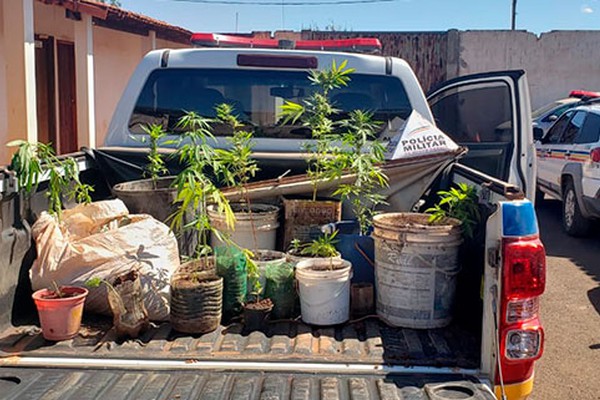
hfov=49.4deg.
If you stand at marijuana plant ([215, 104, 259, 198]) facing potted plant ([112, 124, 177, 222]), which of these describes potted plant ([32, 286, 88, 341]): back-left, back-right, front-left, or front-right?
front-left

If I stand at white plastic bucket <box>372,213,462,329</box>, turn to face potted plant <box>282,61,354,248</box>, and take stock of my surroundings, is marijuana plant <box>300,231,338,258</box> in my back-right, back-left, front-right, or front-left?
front-left

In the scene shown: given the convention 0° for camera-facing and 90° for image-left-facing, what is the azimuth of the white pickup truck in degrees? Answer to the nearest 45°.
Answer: approximately 180°
